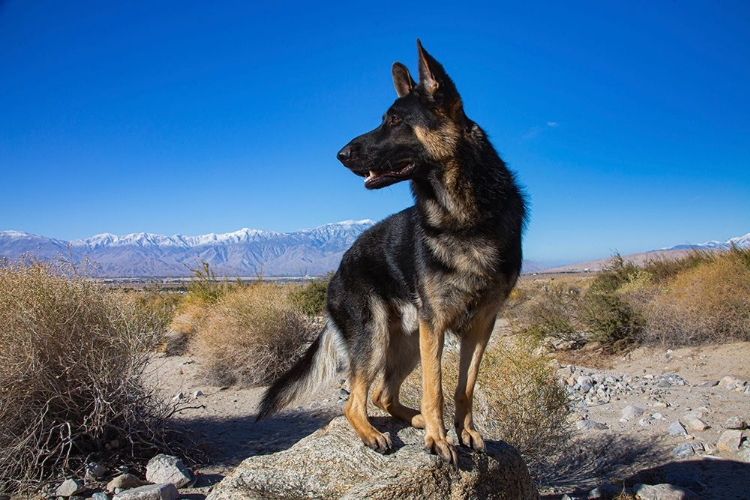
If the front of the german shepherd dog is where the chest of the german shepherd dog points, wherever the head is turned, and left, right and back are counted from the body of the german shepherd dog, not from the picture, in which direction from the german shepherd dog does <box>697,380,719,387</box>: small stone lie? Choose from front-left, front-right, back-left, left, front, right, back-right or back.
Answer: left

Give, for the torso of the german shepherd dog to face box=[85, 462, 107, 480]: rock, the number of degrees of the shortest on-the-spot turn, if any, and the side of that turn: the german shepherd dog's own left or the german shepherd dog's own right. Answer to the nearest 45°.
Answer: approximately 180°

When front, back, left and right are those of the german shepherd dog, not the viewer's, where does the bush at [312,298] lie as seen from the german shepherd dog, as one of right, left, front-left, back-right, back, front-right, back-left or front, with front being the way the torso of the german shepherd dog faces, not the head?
back-left

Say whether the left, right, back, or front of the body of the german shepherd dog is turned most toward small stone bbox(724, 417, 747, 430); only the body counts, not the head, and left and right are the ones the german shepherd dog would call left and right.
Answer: left

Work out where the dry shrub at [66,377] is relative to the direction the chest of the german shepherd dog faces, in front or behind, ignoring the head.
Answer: behind

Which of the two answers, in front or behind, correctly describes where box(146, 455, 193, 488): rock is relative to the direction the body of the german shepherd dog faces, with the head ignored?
behind

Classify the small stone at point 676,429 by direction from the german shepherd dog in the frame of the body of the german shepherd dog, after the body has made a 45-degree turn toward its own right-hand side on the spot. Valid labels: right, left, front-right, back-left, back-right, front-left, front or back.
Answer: back-left

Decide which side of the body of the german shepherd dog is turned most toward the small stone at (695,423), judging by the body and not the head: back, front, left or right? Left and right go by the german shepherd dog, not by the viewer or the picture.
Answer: left

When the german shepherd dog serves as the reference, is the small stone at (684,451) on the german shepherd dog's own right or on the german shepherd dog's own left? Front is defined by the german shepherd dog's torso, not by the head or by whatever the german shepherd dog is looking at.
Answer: on the german shepherd dog's own left

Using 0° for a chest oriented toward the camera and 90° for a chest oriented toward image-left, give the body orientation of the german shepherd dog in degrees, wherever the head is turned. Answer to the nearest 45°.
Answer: approximately 315°

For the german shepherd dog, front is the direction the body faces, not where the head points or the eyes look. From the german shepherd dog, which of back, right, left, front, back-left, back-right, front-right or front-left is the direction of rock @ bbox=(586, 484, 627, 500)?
left

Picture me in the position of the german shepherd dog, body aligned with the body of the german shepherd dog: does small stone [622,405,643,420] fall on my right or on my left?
on my left
